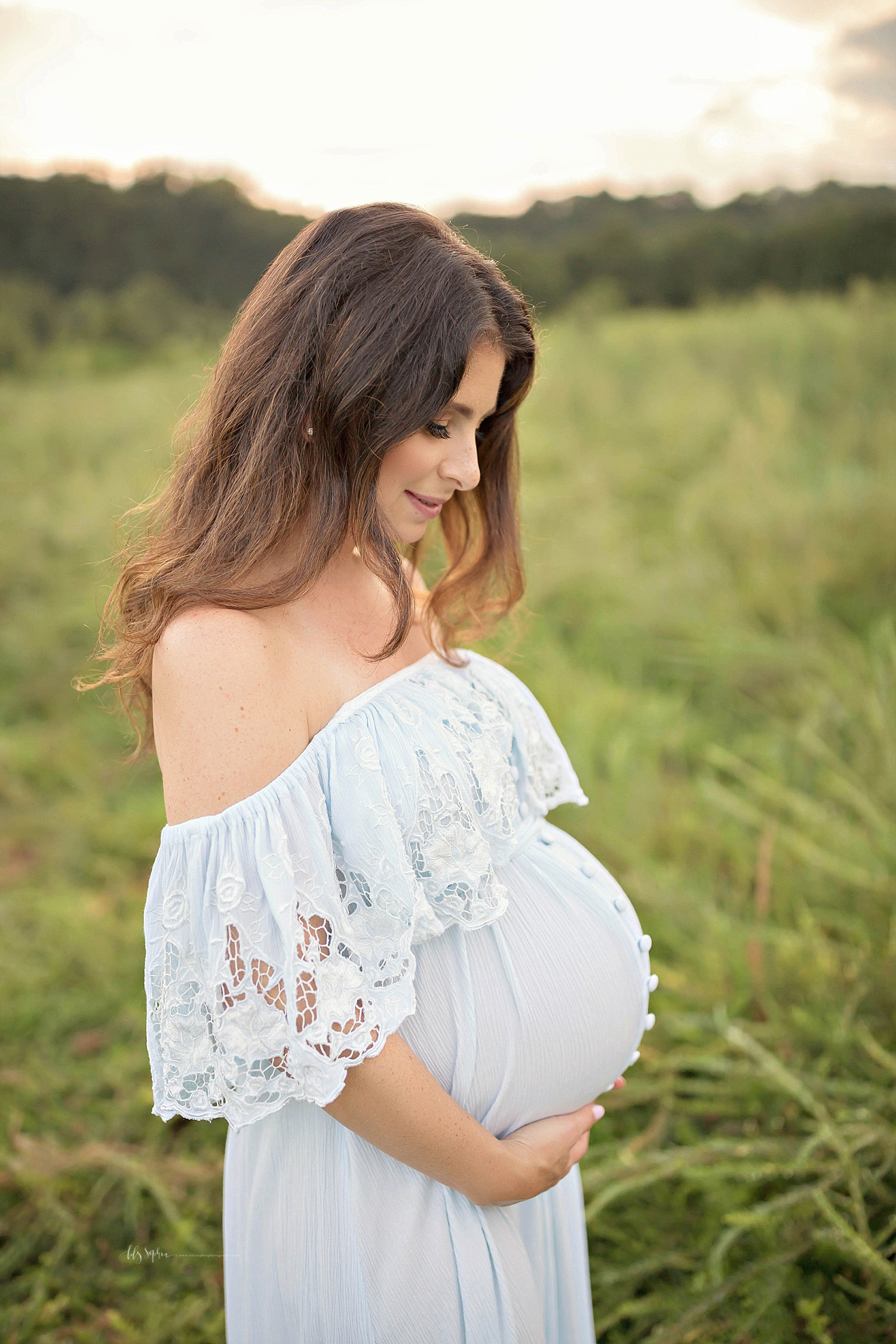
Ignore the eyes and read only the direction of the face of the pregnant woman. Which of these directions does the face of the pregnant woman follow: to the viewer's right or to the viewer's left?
to the viewer's right

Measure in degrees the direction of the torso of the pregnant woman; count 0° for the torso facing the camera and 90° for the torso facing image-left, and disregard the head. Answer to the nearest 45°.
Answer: approximately 270°
